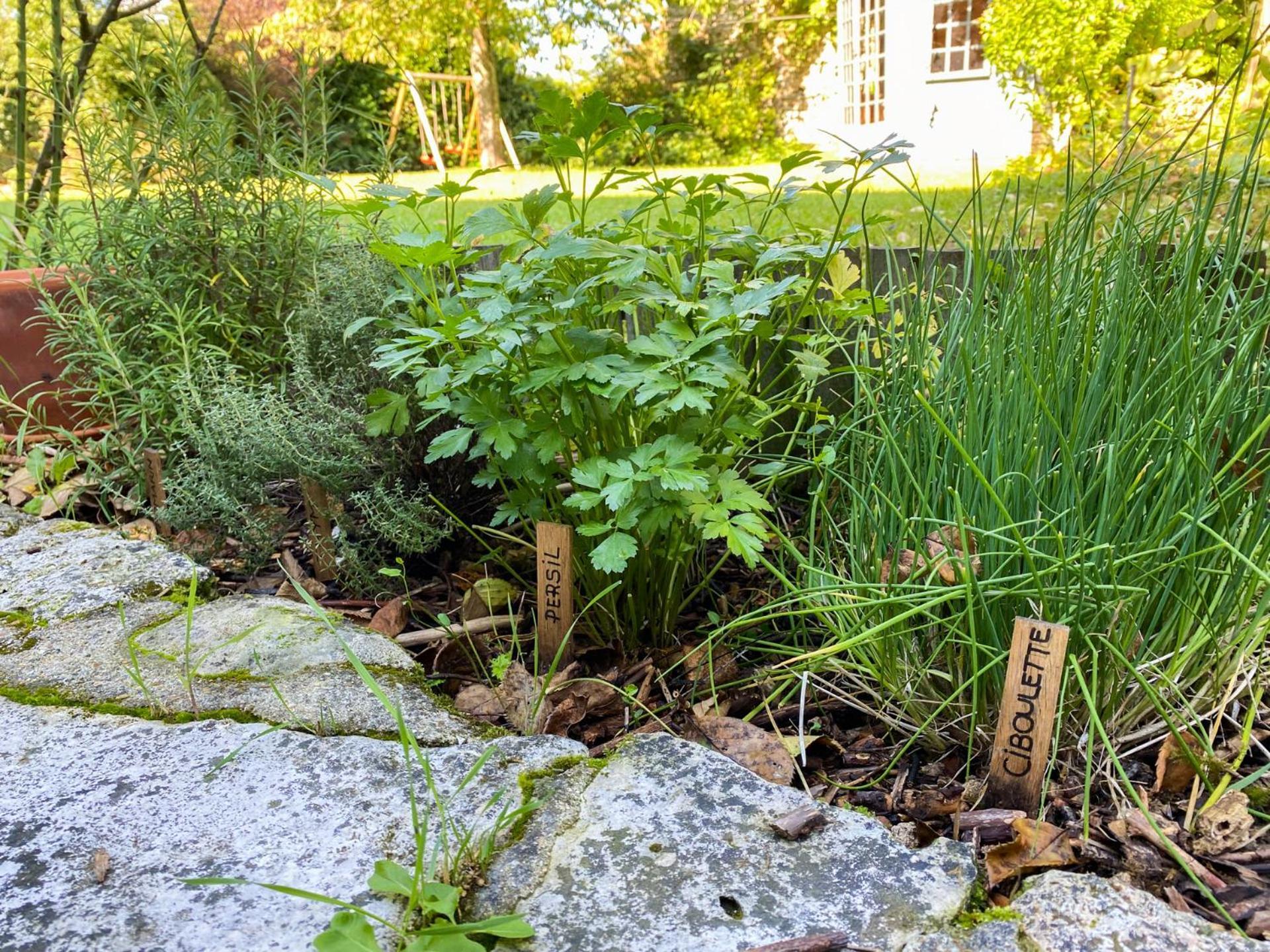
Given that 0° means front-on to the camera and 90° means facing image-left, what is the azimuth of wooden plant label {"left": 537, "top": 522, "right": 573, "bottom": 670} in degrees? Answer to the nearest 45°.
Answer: approximately 0°

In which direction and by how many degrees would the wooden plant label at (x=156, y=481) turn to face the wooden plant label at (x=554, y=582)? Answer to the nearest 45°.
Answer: approximately 45° to its left

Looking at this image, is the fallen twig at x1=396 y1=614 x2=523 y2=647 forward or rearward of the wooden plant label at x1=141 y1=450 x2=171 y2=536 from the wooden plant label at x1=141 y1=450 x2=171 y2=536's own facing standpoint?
forward

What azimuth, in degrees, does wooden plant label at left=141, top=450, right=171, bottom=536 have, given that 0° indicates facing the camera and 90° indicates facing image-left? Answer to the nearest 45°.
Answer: approximately 0°

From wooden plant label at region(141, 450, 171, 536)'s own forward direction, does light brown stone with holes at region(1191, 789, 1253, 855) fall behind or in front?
in front

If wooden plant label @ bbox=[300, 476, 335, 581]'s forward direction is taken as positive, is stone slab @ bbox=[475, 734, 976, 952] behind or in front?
in front
